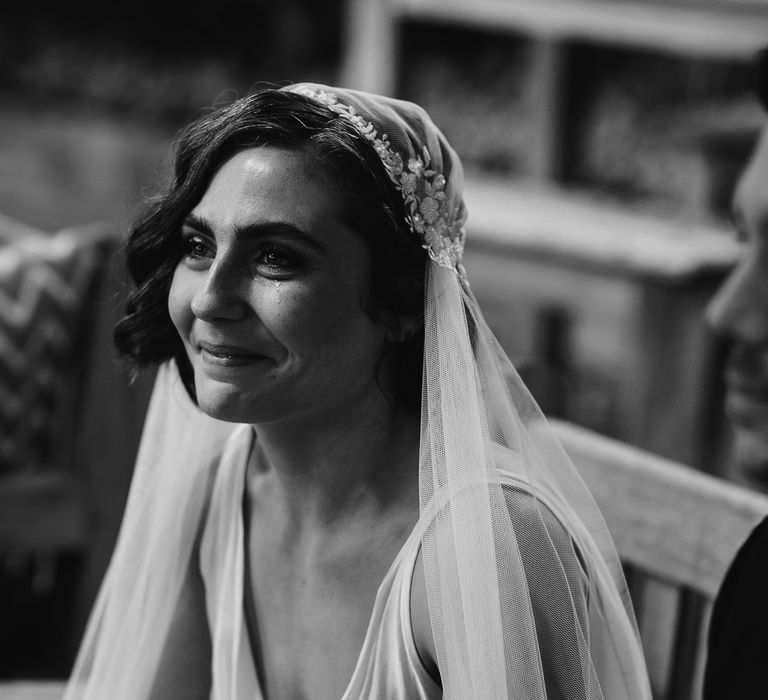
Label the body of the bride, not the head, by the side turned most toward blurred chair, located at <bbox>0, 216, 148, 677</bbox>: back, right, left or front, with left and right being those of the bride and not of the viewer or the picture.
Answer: right

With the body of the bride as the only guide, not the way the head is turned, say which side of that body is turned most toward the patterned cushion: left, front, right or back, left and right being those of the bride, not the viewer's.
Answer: right

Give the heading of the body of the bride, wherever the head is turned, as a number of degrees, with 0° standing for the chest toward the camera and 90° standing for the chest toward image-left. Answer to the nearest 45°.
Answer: approximately 45°

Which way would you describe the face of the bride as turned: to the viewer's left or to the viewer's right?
to the viewer's left

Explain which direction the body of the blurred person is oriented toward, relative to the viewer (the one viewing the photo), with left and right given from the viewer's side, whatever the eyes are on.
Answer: facing to the left of the viewer
